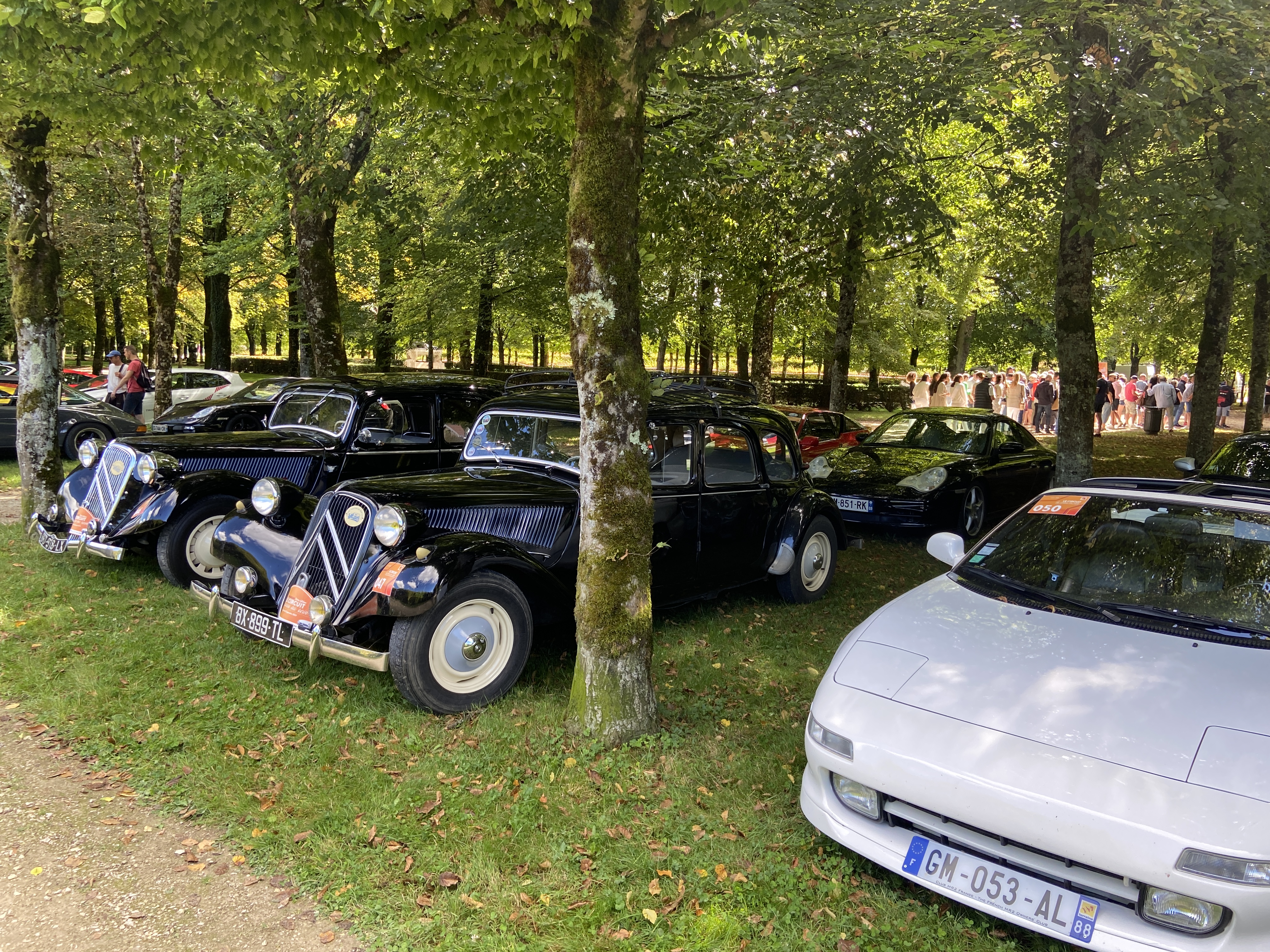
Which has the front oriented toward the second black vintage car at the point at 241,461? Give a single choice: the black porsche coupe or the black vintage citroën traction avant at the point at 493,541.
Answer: the black porsche coupe

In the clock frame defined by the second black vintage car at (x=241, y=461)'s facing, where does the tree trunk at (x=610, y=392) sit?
The tree trunk is roughly at 10 o'clock from the second black vintage car.

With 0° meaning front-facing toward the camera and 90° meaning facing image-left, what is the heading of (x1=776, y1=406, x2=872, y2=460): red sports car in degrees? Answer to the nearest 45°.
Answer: approximately 45°

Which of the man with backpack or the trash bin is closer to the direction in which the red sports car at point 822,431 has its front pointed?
the man with backpack

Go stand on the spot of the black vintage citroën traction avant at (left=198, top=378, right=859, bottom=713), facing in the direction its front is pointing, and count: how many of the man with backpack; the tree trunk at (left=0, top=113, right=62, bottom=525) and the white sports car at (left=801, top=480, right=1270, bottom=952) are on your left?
1

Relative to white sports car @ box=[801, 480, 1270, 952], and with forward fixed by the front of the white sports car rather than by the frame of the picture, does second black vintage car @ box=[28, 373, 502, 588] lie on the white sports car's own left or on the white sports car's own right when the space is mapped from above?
on the white sports car's own right

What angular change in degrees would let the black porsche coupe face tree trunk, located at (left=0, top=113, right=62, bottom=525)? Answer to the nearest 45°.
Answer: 0° — it already faces it

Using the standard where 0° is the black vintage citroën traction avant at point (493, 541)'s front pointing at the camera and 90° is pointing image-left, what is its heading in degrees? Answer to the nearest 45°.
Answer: approximately 45°

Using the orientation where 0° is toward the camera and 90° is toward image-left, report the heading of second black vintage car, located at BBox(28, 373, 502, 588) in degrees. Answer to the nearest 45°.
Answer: approximately 45°

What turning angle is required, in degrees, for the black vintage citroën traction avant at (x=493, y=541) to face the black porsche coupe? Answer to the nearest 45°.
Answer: approximately 180°

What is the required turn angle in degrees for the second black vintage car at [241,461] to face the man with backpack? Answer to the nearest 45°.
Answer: approximately 135° to its right

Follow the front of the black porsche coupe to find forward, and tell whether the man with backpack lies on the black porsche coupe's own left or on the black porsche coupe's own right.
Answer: on the black porsche coupe's own right
